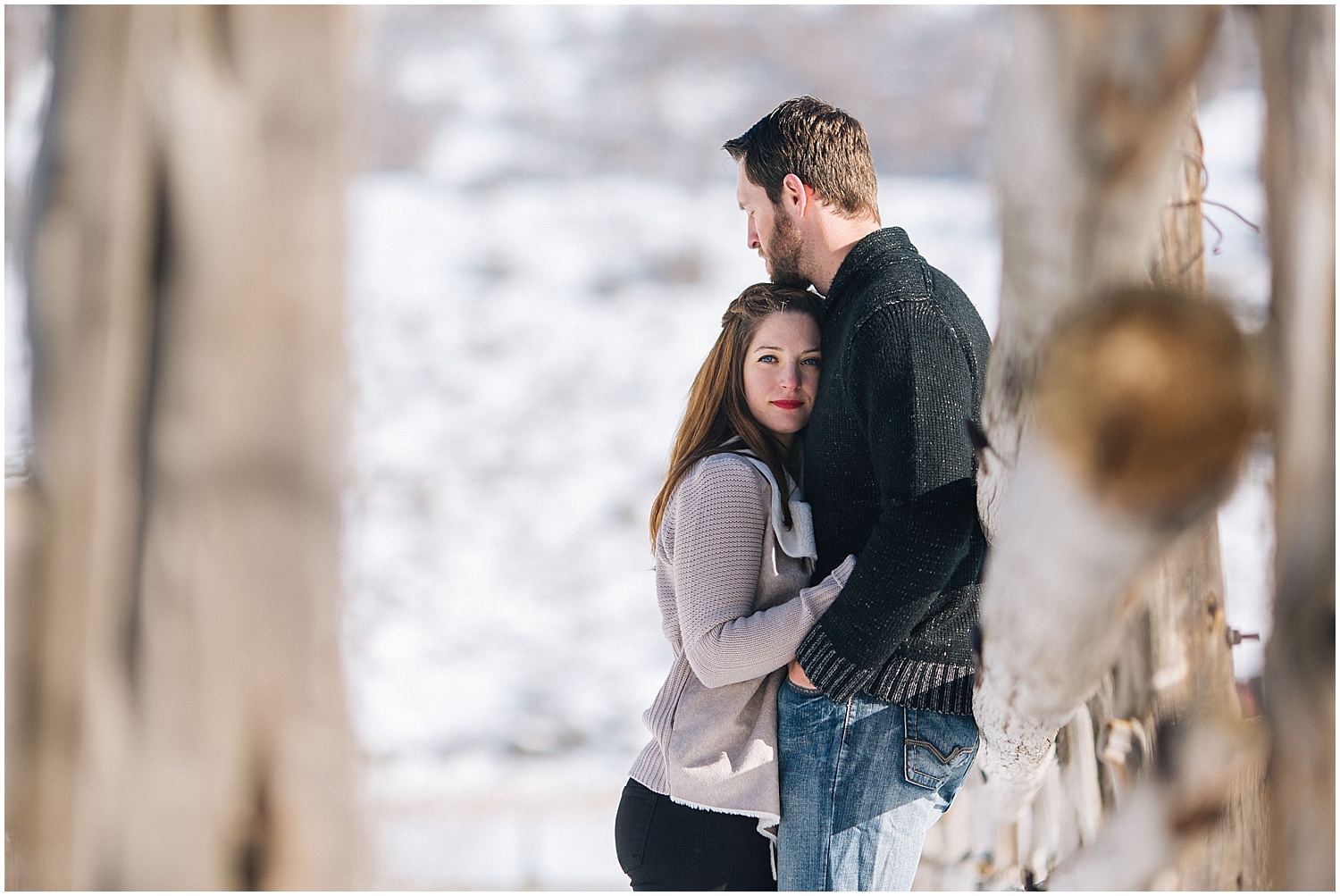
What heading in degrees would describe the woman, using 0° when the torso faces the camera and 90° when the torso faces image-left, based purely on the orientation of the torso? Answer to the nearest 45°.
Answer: approximately 270°

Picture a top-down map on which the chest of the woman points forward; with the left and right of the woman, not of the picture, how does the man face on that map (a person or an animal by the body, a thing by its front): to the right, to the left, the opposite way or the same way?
the opposite way

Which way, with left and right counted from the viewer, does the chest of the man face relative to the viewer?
facing to the left of the viewer

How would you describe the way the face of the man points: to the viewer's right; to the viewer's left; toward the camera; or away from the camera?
to the viewer's left

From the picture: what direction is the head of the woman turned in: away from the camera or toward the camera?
toward the camera
